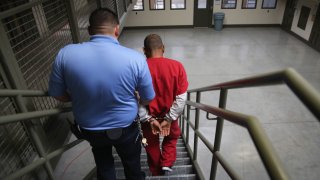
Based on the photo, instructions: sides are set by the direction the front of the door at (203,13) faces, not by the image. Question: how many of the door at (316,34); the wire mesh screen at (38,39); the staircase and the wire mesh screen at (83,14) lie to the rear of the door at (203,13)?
0

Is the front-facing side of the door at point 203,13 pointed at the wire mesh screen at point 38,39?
yes

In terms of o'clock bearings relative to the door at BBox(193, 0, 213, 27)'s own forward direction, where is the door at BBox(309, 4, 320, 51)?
the door at BBox(309, 4, 320, 51) is roughly at 10 o'clock from the door at BBox(193, 0, 213, 27).

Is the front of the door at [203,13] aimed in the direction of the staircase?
yes

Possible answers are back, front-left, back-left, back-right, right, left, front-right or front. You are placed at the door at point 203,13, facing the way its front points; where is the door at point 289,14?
left

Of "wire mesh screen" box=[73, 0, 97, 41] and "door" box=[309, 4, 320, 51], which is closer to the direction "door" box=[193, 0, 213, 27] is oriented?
the wire mesh screen

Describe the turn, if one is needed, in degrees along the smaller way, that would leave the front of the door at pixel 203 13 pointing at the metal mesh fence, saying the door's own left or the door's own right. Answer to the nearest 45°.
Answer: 0° — it already faces it

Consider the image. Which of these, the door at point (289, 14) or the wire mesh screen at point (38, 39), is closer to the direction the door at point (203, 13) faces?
the wire mesh screen

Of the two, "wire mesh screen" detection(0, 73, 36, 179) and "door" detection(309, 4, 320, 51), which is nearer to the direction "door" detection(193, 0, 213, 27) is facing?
the wire mesh screen

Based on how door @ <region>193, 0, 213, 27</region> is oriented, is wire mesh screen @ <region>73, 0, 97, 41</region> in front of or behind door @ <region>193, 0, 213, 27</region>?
in front

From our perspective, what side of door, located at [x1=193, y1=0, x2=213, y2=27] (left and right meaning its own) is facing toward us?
front

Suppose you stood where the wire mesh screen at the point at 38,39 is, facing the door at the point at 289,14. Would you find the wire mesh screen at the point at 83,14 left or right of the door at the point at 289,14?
left

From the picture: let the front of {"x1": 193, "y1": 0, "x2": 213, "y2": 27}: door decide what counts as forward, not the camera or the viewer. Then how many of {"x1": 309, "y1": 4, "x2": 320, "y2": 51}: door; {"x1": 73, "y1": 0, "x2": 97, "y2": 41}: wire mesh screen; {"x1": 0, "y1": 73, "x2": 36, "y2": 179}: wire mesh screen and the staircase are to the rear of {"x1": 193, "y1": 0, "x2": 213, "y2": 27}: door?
0

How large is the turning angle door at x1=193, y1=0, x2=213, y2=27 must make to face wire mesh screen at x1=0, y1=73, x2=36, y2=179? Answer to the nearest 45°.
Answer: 0° — it already faces it
